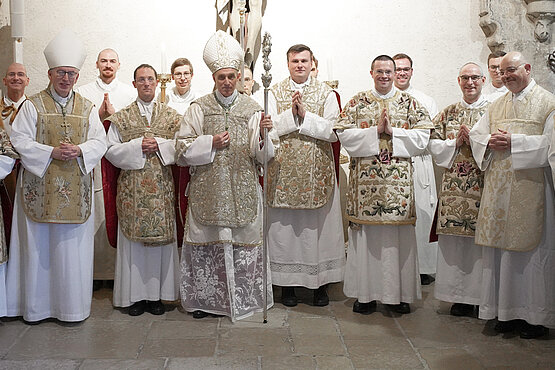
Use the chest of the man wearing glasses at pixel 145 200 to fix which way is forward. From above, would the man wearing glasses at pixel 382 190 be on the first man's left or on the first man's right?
on the first man's left

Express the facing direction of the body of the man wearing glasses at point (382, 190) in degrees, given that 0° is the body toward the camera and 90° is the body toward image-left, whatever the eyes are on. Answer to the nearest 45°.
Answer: approximately 0°

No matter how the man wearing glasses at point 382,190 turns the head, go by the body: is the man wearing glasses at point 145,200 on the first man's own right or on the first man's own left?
on the first man's own right

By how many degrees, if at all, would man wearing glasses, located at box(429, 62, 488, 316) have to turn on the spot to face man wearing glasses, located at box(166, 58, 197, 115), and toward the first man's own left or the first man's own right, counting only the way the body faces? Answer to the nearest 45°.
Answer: approximately 90° to the first man's own right

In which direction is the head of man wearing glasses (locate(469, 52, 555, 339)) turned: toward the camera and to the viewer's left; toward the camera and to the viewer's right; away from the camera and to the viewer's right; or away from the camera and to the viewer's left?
toward the camera and to the viewer's left

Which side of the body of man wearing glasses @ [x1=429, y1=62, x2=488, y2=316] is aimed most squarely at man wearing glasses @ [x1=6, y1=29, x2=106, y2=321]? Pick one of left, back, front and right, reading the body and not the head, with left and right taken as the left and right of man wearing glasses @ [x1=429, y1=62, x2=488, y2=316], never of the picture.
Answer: right

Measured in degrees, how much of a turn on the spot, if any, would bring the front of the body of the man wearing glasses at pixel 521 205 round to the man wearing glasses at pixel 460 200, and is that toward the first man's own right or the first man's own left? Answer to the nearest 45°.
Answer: approximately 90° to the first man's own right
